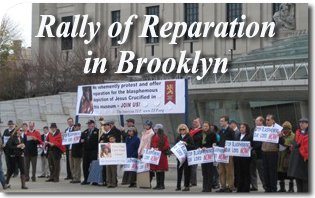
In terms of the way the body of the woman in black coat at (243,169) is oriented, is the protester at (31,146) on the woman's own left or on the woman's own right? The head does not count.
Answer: on the woman's own right

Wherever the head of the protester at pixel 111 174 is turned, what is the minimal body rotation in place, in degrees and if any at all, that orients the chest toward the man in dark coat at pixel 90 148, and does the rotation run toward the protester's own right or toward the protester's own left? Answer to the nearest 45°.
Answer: approximately 135° to the protester's own right

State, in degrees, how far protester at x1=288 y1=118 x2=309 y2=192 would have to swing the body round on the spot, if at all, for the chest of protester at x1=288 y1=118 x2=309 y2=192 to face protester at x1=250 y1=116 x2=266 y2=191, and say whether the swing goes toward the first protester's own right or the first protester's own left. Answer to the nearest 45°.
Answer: approximately 90° to the first protester's own right

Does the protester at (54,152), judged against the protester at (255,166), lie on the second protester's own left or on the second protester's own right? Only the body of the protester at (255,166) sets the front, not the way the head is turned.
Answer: on the second protester's own right

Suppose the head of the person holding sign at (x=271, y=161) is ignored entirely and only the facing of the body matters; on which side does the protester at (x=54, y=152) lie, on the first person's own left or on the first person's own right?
on the first person's own right

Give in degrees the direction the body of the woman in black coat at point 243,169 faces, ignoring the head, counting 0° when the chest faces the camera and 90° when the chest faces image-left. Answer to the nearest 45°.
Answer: approximately 45°

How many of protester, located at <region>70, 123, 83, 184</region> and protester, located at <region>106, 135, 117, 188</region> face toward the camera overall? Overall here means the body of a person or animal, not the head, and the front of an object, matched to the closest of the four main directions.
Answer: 2
